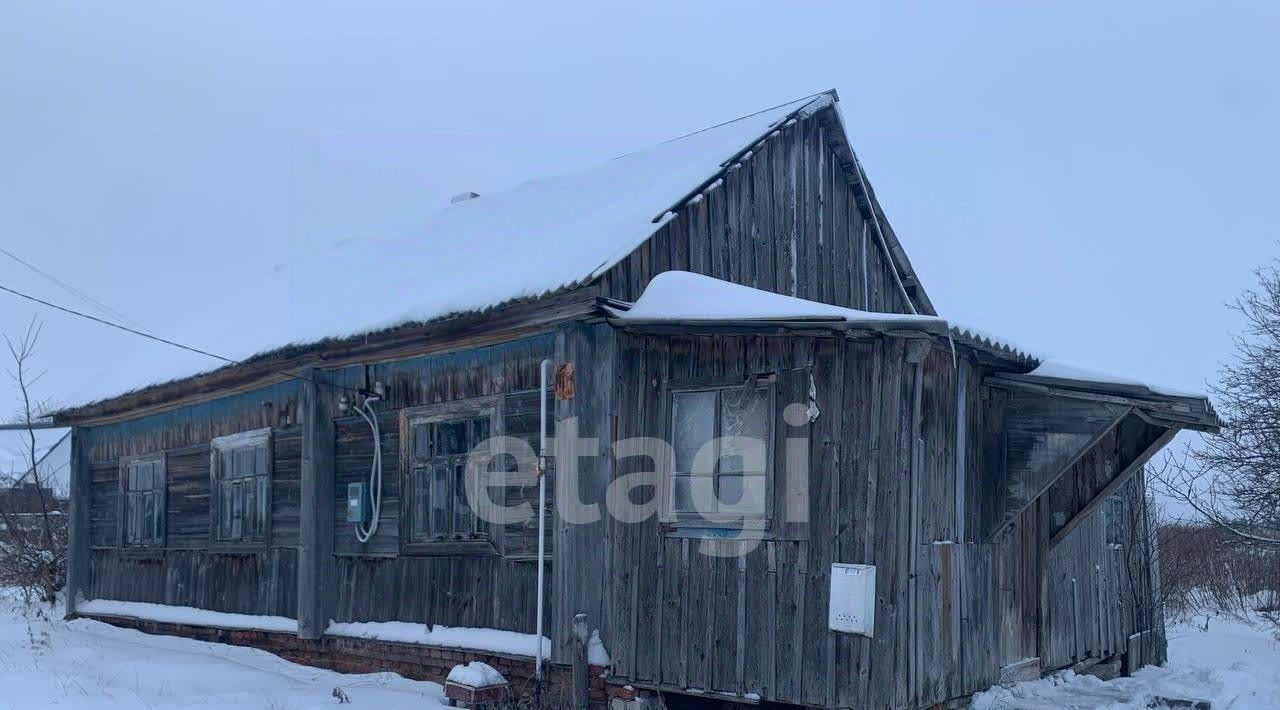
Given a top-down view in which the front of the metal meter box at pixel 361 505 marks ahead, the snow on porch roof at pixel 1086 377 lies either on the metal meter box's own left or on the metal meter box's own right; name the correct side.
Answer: on the metal meter box's own left

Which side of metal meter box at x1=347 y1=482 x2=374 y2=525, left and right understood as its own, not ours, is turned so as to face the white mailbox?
left

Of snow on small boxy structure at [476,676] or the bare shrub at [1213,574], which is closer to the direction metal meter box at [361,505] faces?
the snow on small boxy structure

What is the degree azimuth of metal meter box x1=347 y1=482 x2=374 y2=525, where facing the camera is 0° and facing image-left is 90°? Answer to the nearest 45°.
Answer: approximately 45°

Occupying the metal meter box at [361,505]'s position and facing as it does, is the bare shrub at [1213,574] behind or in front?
behind

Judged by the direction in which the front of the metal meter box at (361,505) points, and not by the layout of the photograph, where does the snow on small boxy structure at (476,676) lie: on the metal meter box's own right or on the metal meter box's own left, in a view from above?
on the metal meter box's own left

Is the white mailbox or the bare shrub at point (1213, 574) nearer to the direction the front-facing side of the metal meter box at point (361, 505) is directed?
the white mailbox
